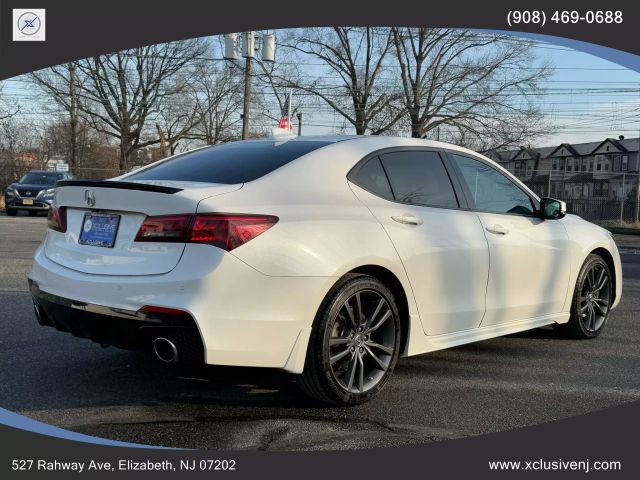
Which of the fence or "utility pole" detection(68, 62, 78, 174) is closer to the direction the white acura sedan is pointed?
the fence

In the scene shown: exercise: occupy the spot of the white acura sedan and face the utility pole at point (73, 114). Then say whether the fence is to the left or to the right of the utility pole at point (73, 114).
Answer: right

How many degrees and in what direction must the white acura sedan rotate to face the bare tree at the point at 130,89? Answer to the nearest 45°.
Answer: approximately 45° to its left

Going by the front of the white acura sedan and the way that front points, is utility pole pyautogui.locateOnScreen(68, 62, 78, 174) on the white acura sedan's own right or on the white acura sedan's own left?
on the white acura sedan's own left

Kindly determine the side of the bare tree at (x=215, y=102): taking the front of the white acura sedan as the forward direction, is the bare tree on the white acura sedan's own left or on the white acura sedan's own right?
on the white acura sedan's own left

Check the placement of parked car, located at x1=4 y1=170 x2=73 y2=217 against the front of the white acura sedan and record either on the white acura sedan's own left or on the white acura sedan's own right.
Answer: on the white acura sedan's own left

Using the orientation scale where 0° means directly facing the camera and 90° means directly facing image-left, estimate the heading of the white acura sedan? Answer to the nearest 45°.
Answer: approximately 225°
